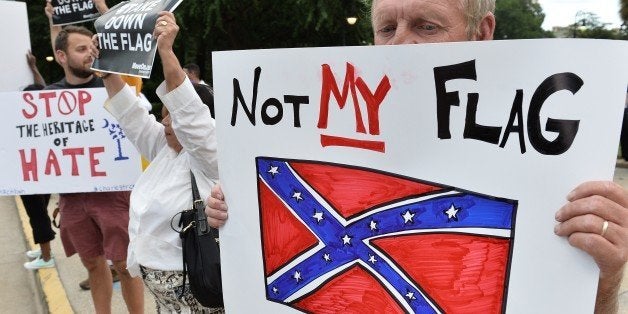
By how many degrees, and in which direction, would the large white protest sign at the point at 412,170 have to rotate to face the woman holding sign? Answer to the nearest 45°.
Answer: approximately 135° to its right

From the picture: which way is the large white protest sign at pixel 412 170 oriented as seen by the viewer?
toward the camera

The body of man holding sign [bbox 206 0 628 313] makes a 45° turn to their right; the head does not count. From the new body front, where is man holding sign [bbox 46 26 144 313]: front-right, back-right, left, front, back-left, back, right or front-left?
front-right

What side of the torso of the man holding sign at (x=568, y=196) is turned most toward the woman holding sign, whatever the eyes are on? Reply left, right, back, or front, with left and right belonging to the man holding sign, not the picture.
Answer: right

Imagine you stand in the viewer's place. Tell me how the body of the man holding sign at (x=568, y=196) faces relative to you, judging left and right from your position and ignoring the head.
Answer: facing the viewer and to the left of the viewer

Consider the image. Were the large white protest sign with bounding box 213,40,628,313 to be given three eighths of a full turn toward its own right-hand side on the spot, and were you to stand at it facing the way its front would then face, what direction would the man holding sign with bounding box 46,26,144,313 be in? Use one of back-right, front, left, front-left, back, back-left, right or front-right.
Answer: front

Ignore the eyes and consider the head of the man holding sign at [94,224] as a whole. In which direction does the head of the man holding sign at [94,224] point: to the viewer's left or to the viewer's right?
to the viewer's right
